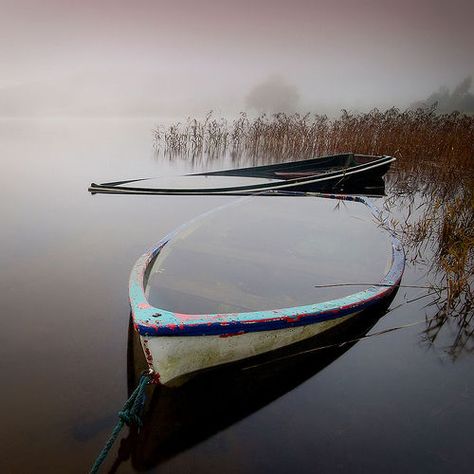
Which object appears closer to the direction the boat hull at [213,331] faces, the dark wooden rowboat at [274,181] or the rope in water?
the rope in water

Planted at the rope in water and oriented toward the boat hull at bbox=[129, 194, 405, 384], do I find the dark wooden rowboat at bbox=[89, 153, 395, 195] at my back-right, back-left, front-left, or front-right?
front-left

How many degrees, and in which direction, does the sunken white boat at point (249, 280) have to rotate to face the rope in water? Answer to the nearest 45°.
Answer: approximately 45° to its left

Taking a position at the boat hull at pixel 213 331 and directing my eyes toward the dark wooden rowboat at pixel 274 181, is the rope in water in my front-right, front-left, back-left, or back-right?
back-left

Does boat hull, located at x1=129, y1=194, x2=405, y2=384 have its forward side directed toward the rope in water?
yes

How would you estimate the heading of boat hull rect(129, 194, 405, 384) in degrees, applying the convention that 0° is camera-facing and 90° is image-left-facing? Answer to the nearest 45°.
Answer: approximately 45°

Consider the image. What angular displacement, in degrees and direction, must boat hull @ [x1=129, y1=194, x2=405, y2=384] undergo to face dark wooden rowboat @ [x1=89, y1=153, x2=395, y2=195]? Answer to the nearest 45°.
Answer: approximately 135° to its right
